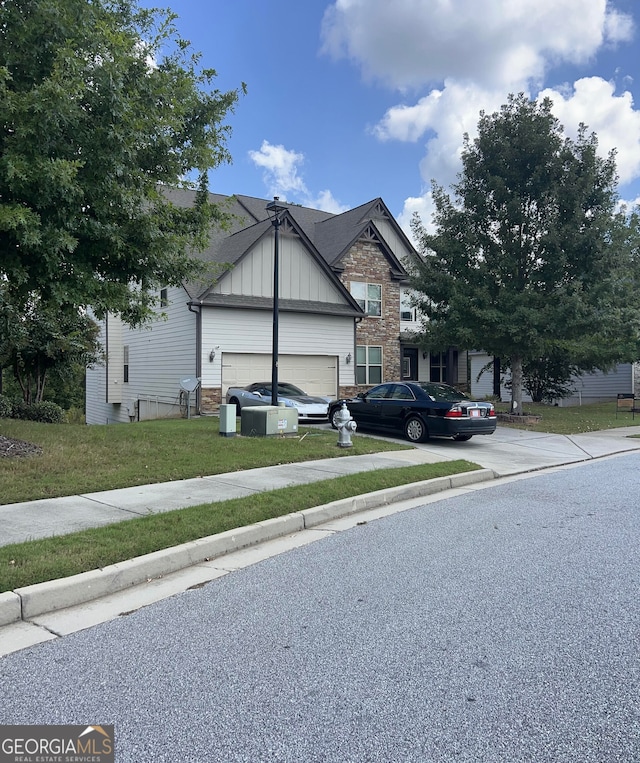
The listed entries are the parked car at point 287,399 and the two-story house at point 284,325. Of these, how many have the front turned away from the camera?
0

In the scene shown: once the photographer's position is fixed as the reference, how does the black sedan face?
facing away from the viewer and to the left of the viewer

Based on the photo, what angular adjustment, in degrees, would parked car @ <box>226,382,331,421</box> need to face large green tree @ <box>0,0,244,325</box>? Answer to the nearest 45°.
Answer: approximately 45° to its right

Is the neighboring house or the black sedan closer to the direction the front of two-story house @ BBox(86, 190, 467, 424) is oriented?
the black sedan

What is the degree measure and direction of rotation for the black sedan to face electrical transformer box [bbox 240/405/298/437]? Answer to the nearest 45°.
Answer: approximately 45° to its left

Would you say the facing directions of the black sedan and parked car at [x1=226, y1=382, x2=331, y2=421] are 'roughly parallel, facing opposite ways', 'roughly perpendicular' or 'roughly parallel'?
roughly parallel, facing opposite ways

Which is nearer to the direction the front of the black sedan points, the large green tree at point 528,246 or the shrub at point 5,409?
the shrub

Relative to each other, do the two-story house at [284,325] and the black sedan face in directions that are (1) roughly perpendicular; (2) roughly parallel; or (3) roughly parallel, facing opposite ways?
roughly parallel, facing opposite ways

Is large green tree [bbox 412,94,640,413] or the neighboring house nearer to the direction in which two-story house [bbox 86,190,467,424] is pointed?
the large green tree

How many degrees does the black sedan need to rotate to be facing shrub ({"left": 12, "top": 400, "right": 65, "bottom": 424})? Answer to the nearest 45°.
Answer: approximately 45° to its left

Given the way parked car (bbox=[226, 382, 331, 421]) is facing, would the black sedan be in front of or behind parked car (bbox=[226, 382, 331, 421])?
in front

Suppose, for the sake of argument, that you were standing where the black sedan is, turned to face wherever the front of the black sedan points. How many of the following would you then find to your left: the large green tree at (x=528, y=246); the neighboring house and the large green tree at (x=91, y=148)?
1

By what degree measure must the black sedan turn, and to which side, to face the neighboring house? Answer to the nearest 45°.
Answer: approximately 90° to its right

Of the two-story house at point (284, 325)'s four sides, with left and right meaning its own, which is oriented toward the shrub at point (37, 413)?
right

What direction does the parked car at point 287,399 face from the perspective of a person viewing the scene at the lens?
facing the viewer and to the right of the viewer
